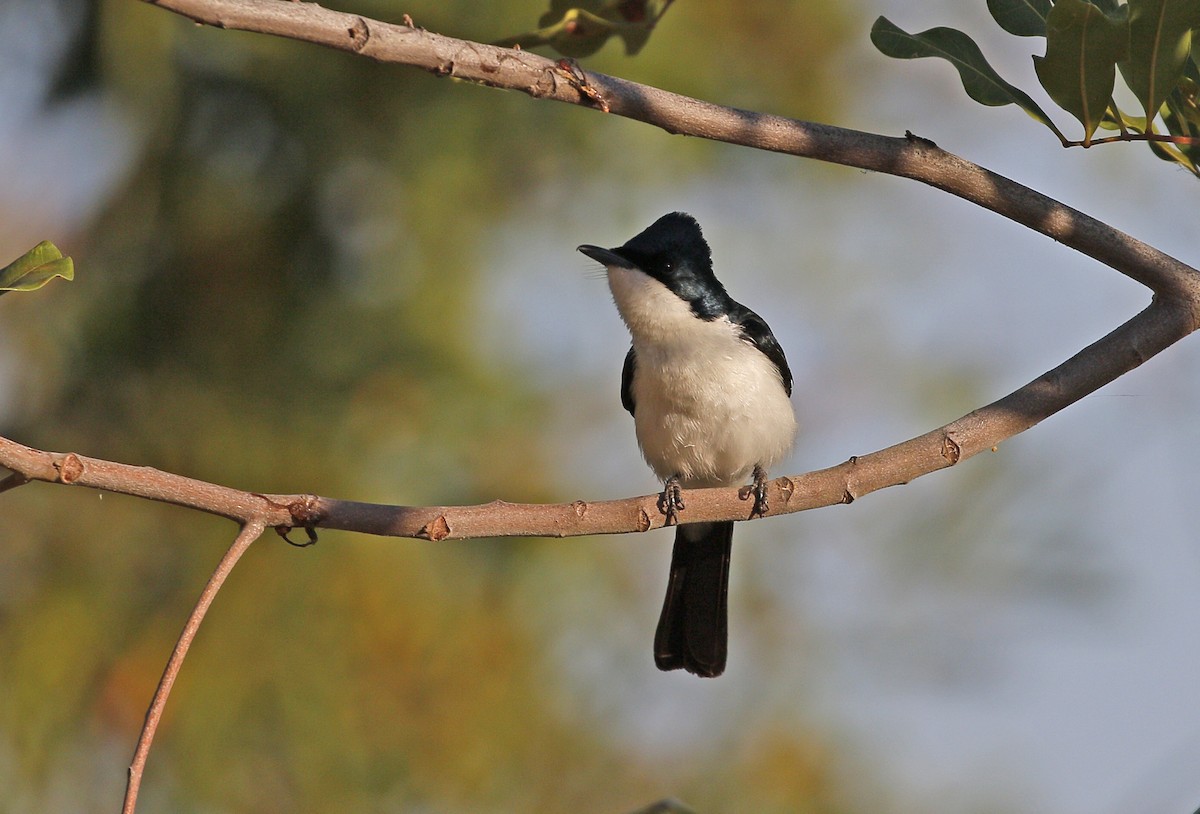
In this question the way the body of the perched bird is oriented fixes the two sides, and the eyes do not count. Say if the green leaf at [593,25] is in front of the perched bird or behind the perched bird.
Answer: behind

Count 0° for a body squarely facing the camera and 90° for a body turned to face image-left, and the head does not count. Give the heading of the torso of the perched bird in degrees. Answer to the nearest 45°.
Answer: approximately 0°
